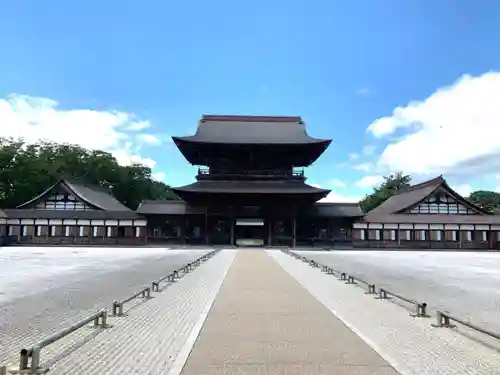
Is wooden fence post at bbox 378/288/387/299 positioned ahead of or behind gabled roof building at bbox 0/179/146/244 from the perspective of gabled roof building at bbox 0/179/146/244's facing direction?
ahead

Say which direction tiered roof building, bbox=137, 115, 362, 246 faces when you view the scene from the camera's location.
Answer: facing the viewer

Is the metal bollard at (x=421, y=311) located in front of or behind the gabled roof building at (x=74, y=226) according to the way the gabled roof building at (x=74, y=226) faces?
in front

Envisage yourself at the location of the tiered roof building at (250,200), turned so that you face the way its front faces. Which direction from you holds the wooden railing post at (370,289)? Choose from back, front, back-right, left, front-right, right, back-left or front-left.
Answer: front

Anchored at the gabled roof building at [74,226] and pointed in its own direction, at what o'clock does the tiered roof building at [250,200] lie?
the tiered roof building at [250,200] is roughly at 10 o'clock from the gabled roof building at [74,226].

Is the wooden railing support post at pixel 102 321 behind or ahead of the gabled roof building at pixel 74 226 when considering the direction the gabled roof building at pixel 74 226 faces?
ahead

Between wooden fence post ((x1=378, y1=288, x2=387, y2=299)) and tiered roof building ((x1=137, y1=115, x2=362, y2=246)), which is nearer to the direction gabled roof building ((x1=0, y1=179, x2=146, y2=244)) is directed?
the wooden fence post

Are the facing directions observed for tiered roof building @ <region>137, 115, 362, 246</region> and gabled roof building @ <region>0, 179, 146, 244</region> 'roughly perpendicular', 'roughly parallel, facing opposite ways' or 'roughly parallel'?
roughly parallel

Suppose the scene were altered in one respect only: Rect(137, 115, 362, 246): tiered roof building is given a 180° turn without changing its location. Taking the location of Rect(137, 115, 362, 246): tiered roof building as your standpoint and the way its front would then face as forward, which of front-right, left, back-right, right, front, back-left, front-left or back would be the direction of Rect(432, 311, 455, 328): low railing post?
back

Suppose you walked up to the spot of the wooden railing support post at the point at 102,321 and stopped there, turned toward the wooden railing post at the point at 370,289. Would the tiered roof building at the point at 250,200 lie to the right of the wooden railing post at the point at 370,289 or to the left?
left

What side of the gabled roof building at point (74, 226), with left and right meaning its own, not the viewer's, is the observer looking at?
front

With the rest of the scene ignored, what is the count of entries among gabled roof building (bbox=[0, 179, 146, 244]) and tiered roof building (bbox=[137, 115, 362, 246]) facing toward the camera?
2
